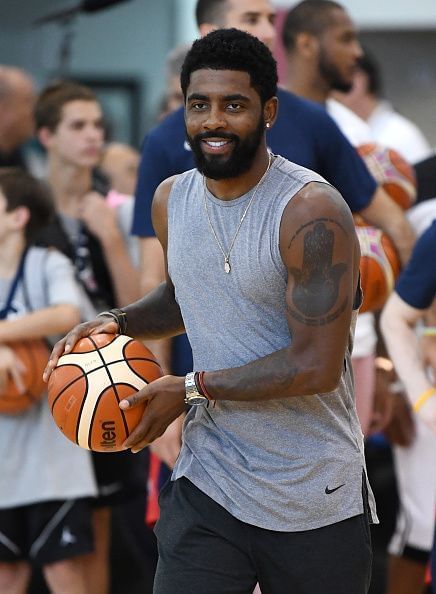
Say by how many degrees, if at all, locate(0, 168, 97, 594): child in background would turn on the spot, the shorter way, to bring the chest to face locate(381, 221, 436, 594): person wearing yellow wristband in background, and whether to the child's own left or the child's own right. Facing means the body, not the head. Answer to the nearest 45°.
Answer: approximately 90° to the child's own left

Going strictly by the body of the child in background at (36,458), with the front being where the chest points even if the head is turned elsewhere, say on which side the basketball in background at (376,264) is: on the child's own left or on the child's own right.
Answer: on the child's own left
